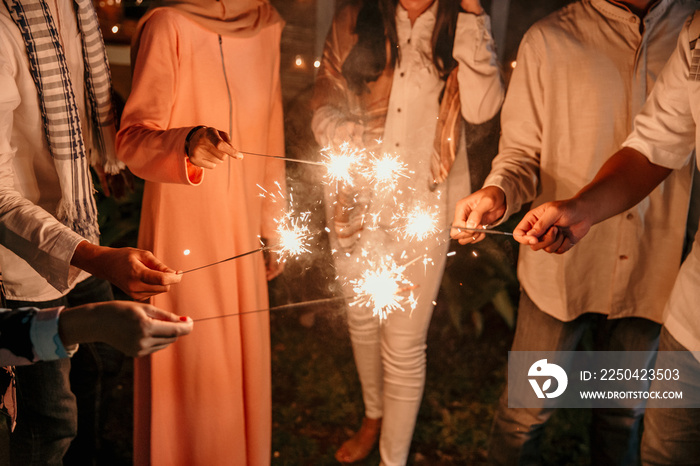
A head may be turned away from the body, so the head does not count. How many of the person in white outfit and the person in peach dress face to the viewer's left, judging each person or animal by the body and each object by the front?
0

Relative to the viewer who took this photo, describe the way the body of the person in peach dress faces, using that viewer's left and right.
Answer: facing the viewer and to the right of the viewer

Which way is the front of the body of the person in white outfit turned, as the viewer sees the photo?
toward the camera
